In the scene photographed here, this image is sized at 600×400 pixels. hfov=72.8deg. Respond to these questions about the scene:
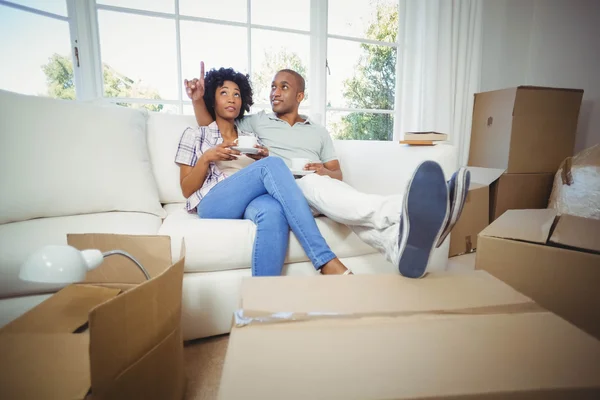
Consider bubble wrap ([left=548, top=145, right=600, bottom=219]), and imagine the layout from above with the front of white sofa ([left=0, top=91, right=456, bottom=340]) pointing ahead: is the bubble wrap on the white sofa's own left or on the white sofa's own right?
on the white sofa's own left

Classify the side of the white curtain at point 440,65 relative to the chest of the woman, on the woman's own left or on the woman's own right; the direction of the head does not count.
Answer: on the woman's own left

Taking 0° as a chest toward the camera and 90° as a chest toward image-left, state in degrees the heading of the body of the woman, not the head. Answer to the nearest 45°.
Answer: approximately 315°

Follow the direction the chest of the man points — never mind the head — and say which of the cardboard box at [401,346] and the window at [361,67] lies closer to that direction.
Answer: the cardboard box

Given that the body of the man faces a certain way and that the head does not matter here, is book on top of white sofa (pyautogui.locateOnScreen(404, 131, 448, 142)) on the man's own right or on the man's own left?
on the man's own left

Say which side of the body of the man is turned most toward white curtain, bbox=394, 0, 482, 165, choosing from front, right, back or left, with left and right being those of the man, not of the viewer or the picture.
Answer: left

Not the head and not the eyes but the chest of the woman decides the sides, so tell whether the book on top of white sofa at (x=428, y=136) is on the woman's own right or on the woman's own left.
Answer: on the woman's own left

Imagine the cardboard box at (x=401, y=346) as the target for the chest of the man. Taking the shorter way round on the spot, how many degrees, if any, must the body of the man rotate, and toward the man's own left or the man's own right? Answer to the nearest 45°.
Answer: approximately 45° to the man's own right

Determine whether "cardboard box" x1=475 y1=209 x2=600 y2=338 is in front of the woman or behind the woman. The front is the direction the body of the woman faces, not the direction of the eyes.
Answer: in front

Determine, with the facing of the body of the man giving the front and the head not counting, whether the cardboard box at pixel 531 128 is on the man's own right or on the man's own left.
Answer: on the man's own left

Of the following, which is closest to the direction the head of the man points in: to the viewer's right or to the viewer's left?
to the viewer's left

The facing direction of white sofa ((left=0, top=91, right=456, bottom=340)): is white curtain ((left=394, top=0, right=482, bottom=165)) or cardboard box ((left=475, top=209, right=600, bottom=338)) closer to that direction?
the cardboard box

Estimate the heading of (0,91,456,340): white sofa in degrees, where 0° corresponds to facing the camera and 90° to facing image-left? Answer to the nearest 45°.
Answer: approximately 315°
